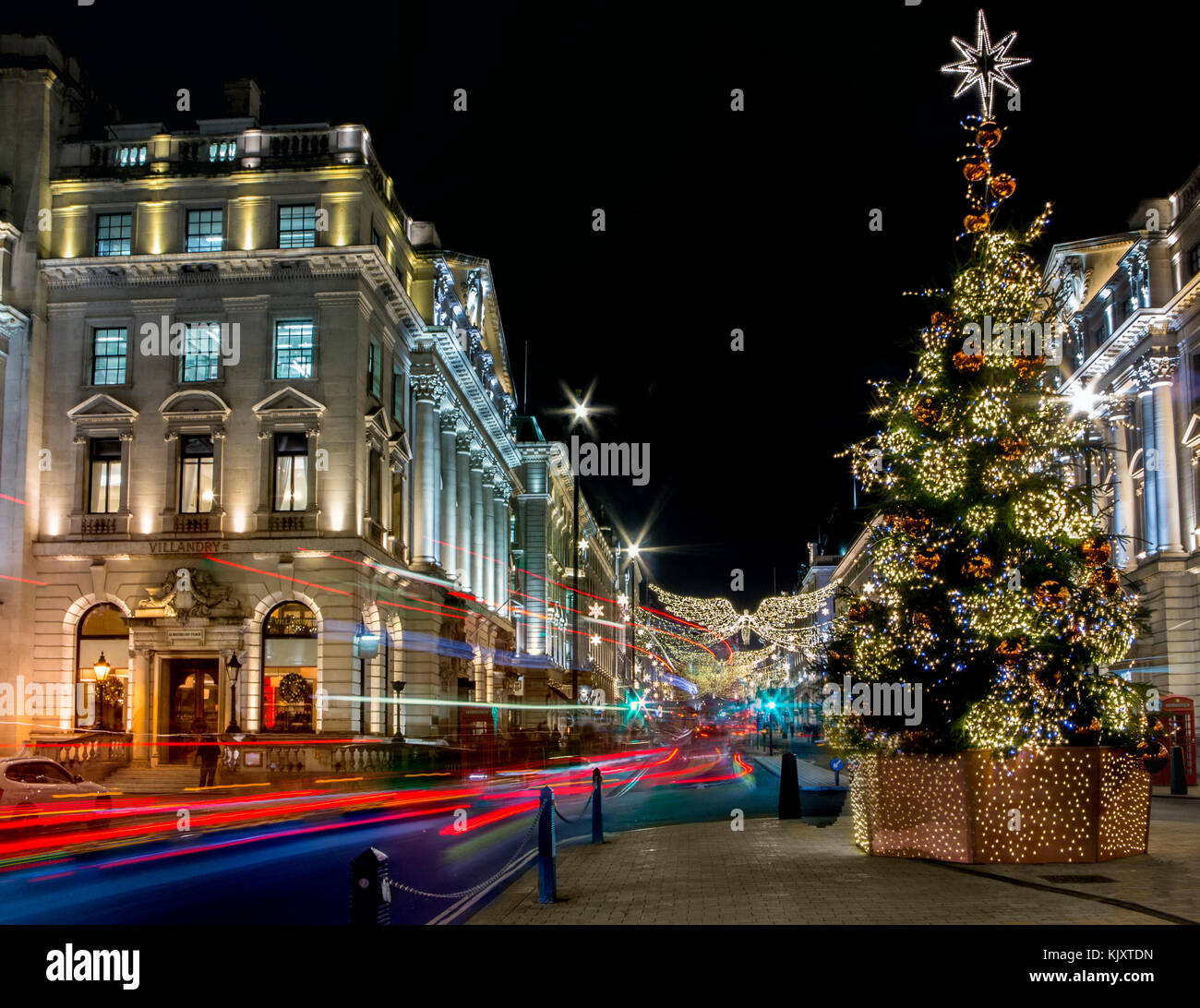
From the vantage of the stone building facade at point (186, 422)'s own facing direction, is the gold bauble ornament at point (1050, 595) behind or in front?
in front

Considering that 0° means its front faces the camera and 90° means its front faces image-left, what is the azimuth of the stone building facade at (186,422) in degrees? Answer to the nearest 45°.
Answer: approximately 0°

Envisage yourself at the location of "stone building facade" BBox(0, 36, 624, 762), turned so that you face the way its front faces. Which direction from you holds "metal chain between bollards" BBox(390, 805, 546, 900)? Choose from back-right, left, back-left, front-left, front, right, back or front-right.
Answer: front

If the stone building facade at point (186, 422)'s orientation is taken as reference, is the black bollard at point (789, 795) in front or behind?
in front

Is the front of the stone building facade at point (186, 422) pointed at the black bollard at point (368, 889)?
yes
